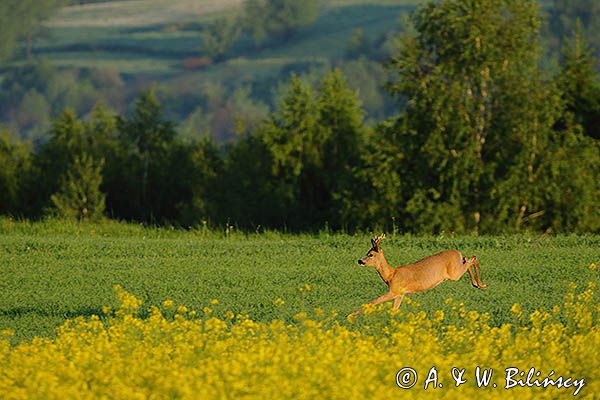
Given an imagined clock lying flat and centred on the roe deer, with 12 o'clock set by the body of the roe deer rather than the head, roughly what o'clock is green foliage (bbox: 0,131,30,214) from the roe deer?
The green foliage is roughly at 2 o'clock from the roe deer.

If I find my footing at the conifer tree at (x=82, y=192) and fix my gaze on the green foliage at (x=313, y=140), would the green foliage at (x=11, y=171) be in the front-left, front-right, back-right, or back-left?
back-left

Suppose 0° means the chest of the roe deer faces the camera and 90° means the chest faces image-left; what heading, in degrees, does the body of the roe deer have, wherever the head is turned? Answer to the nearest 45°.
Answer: approximately 90°

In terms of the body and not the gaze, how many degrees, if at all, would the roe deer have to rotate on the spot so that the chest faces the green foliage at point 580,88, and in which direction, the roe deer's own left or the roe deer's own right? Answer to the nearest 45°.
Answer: approximately 90° to the roe deer's own right

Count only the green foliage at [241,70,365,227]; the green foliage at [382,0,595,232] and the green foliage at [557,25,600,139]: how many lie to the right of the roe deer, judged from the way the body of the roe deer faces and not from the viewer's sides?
3

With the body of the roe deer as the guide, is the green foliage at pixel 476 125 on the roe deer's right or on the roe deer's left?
on the roe deer's right

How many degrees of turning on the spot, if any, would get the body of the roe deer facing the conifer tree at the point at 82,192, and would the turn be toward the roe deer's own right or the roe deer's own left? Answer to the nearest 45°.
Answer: approximately 45° to the roe deer's own right

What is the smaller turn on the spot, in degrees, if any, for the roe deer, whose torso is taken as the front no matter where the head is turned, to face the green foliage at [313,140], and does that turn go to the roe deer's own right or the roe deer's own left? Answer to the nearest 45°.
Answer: approximately 90° to the roe deer's own right
